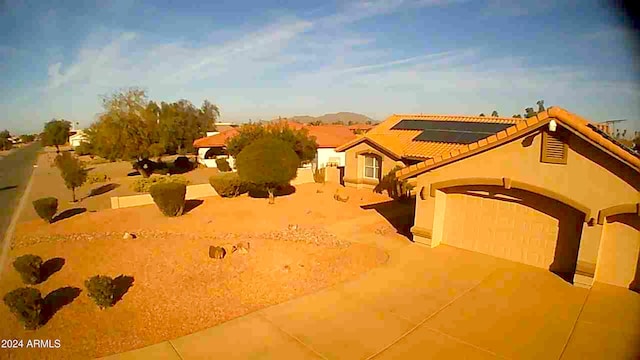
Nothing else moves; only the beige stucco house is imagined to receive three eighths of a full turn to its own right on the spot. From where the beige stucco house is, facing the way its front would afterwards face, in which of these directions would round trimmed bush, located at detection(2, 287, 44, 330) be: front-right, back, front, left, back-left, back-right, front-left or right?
back-left

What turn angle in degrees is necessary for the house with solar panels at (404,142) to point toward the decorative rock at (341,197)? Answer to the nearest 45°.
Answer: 0° — it already faces it

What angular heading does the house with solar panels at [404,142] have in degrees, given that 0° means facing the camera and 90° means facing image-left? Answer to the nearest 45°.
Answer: approximately 45°

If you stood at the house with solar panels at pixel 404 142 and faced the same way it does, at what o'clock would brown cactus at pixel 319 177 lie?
The brown cactus is roughly at 2 o'clock from the house with solar panels.

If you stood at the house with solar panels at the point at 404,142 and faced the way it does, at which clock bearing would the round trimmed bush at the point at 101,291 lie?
The round trimmed bush is roughly at 11 o'clock from the house with solar panels.

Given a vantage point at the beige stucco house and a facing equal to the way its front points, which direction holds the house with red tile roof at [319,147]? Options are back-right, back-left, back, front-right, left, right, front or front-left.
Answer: right

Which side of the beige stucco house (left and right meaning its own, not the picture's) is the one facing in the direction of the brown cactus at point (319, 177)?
right

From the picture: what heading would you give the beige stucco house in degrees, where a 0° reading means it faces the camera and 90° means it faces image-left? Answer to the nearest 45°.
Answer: approximately 45°

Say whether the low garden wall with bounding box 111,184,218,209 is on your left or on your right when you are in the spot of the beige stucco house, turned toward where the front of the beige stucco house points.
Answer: on your right

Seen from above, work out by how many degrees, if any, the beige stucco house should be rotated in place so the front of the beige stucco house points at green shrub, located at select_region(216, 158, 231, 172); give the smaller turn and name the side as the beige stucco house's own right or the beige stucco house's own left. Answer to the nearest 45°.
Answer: approximately 90° to the beige stucco house's own right
